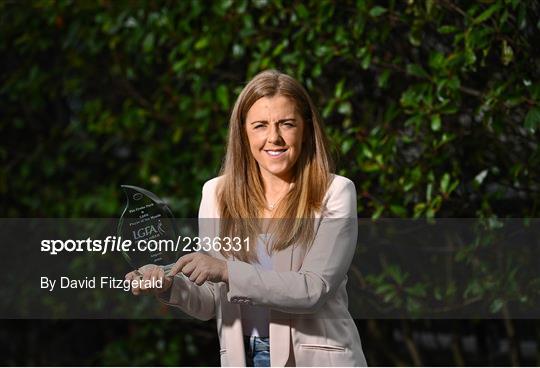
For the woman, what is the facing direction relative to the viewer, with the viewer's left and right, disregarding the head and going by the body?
facing the viewer and to the left of the viewer

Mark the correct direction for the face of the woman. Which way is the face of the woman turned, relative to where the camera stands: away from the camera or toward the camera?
toward the camera
